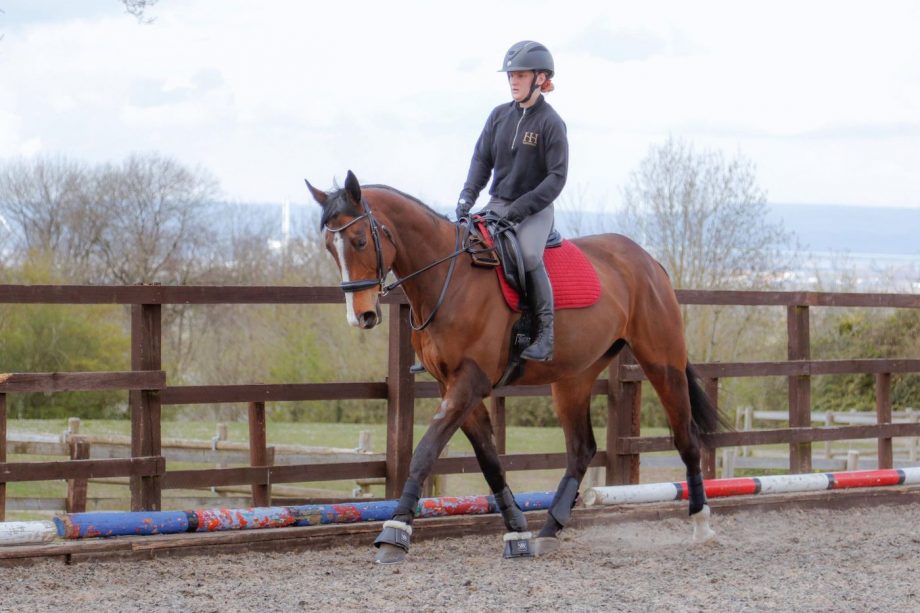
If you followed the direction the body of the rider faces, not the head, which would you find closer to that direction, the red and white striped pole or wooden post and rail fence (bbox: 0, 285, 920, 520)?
the wooden post and rail fence

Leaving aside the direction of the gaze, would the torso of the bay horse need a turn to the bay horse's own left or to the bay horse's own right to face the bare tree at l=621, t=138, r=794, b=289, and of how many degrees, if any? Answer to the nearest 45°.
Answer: approximately 135° to the bay horse's own right

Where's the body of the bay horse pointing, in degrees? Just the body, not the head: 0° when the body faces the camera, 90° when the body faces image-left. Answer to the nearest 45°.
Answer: approximately 45°

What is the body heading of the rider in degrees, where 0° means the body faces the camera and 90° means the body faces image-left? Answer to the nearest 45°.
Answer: approximately 45°

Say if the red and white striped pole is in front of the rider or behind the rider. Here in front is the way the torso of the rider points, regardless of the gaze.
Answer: behind
